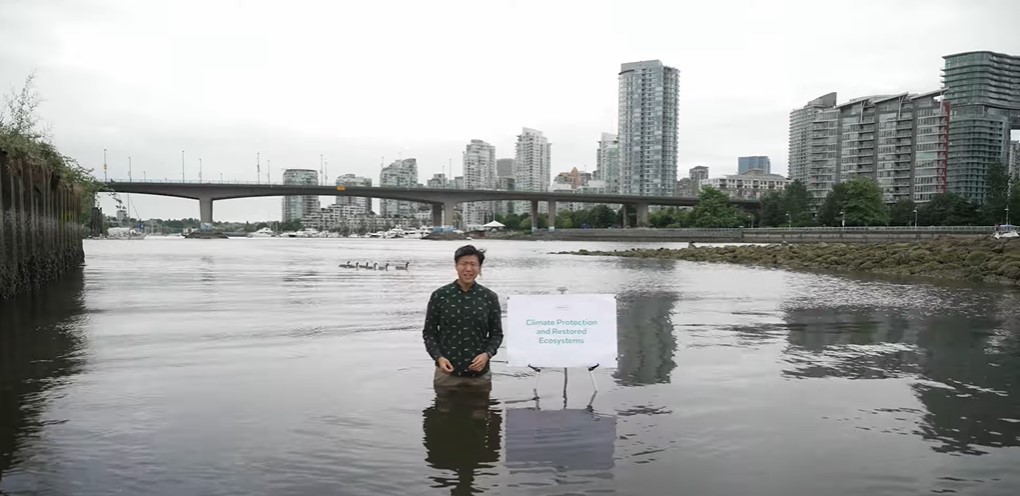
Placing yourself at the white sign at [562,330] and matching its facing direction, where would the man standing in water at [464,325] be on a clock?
The man standing in water is roughly at 2 o'clock from the white sign.

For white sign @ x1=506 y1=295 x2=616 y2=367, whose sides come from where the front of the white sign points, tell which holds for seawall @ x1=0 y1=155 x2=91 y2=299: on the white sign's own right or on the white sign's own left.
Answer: on the white sign's own right

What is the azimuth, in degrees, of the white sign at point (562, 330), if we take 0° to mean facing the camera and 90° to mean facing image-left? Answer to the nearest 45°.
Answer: approximately 0°

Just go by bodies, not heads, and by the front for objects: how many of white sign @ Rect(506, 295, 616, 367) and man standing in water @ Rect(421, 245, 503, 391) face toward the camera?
2

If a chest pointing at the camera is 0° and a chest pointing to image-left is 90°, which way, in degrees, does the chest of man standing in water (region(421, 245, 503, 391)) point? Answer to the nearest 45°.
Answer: approximately 0°
